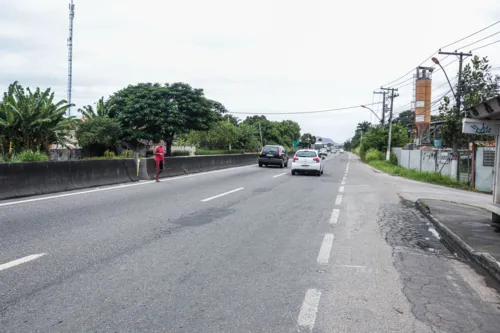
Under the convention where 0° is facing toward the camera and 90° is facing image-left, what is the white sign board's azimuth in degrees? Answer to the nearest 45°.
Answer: approximately 0°

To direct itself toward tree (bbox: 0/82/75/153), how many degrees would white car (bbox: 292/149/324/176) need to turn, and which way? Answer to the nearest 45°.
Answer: approximately 90° to its left

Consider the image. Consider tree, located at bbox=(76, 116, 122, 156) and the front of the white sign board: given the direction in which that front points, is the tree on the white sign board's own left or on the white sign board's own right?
on the white sign board's own right

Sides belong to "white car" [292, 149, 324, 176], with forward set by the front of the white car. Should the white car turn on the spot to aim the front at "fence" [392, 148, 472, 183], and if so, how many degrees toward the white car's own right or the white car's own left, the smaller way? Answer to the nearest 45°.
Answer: approximately 45° to the white car's own right

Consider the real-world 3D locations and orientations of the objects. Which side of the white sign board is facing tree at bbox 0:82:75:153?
right

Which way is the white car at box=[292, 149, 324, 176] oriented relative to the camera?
away from the camera

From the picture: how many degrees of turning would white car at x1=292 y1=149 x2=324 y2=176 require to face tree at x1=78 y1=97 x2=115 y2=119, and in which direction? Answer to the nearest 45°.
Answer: approximately 45° to its left

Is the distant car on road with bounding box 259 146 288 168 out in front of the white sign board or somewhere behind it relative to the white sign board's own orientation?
behind

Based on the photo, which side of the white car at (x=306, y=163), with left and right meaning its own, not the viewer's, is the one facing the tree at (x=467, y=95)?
right

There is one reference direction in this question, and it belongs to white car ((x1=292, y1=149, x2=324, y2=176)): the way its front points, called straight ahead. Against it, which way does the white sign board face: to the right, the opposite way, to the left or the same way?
the opposite way

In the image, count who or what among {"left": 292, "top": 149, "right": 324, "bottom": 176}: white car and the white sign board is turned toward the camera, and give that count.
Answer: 1

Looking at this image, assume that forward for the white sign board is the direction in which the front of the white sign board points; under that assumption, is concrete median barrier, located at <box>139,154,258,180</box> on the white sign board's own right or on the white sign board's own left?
on the white sign board's own right
